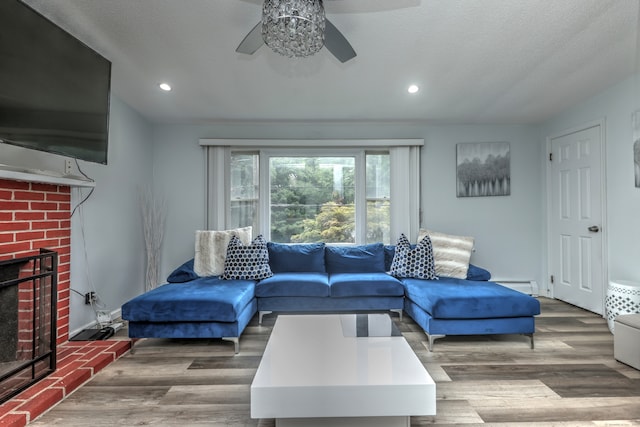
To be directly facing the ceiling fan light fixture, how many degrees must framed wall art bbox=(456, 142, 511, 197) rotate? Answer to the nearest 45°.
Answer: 0° — it already faces it

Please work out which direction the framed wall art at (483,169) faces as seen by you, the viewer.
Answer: facing the viewer

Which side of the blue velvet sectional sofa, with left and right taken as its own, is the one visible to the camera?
front

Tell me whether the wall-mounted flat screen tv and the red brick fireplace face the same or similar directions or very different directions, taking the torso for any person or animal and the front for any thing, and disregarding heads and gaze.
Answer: same or similar directions

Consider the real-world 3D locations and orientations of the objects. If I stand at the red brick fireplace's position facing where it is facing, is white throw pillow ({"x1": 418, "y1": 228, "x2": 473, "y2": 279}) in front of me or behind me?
in front

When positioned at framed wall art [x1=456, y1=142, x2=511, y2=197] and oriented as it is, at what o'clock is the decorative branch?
The decorative branch is roughly at 2 o'clock from the framed wall art.

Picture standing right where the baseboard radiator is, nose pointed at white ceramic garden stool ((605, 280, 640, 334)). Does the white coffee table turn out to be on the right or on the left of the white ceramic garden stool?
right

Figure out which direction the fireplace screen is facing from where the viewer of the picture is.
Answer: facing the viewer and to the right of the viewer

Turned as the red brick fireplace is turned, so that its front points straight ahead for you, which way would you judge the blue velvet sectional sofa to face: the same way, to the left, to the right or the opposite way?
to the right

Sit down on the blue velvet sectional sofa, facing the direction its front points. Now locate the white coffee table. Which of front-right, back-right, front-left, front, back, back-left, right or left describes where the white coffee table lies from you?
front

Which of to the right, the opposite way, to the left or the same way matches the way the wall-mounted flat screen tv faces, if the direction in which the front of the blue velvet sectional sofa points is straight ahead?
to the left

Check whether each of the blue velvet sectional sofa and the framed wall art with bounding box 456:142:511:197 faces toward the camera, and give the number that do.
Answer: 2

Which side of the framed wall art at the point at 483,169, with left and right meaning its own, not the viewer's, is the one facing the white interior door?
left

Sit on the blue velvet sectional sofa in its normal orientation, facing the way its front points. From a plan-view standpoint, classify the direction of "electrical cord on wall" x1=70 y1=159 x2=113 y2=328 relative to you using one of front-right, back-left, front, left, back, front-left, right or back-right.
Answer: right
